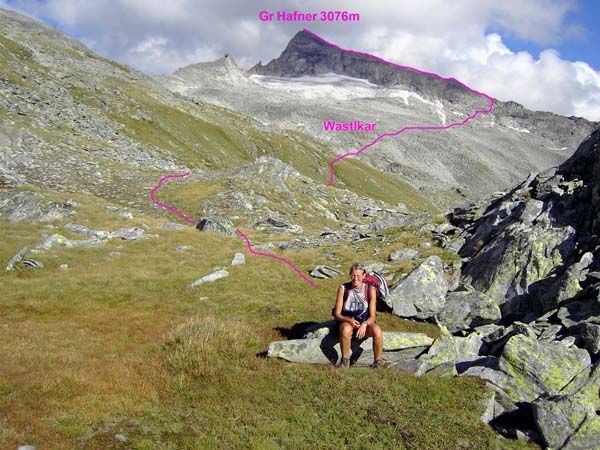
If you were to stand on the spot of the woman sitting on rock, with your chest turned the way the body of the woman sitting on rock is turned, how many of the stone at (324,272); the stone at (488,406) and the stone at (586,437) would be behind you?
1

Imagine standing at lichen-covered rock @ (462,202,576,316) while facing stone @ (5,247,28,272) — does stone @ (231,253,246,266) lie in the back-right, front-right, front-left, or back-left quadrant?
front-right

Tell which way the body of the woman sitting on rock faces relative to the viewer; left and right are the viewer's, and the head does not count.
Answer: facing the viewer

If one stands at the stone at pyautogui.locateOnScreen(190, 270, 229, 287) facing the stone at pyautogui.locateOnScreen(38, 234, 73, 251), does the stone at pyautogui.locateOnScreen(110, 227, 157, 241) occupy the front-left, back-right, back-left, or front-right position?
front-right

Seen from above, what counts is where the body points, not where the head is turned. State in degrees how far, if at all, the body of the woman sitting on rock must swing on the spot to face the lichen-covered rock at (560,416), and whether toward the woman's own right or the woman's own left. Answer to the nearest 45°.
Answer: approximately 45° to the woman's own left

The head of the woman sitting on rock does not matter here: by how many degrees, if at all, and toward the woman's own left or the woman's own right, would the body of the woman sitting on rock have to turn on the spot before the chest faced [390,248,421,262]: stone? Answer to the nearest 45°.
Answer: approximately 180°

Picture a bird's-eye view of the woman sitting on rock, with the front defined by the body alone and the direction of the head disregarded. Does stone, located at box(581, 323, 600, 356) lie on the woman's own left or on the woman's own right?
on the woman's own left

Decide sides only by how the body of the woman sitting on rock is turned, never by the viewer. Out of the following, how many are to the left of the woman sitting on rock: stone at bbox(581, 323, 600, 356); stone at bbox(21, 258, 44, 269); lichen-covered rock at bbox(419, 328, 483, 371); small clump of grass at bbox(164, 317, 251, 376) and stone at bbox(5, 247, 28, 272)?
2

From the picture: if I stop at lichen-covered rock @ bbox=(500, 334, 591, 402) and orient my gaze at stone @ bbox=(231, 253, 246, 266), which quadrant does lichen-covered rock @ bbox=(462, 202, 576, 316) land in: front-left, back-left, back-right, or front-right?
front-right

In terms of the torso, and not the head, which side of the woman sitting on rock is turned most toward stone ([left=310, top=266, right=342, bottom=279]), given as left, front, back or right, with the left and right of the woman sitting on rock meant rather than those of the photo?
back
